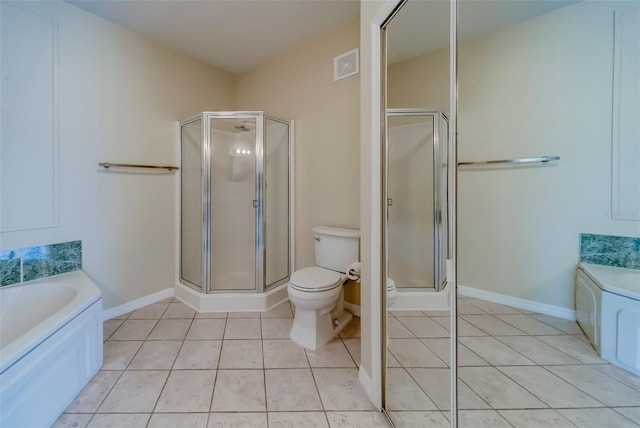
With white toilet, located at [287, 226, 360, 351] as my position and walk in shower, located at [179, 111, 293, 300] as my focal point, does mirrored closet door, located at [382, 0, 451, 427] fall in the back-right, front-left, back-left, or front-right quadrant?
back-left

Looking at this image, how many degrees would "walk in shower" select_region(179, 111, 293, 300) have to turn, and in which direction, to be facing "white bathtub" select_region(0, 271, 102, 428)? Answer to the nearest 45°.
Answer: approximately 45° to its right

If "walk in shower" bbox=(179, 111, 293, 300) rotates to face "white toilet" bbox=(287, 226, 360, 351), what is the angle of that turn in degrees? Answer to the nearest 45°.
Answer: approximately 45° to its left

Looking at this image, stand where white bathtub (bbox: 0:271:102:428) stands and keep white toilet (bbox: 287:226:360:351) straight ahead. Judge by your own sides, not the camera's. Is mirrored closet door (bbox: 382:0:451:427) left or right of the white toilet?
right

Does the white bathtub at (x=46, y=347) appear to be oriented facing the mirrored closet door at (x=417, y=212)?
yes

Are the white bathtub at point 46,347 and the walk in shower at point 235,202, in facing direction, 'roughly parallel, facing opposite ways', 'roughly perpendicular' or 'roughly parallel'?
roughly perpendicular

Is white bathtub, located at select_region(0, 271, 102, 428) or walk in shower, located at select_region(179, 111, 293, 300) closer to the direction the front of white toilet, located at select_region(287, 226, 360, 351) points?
the white bathtub
